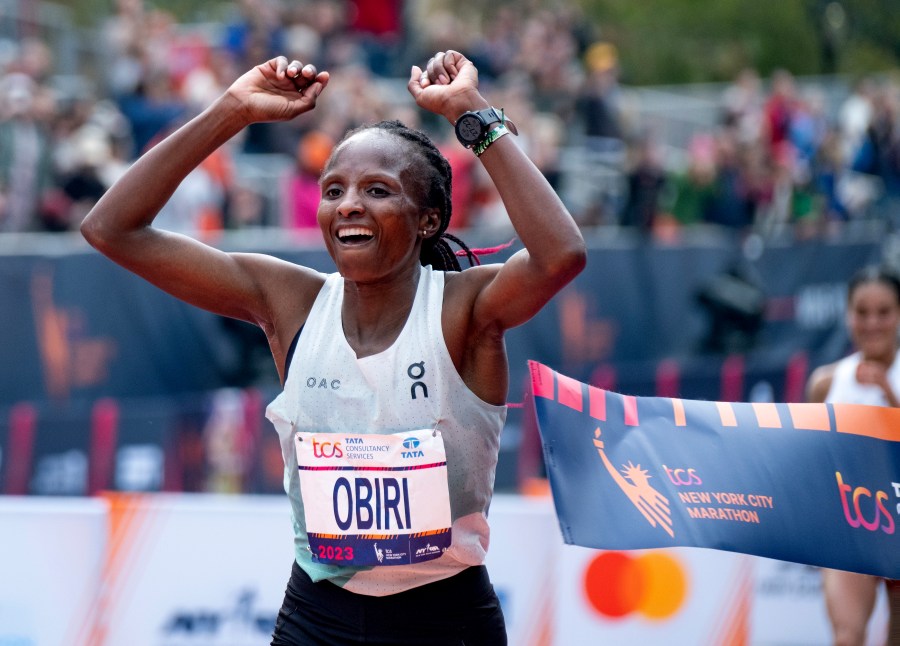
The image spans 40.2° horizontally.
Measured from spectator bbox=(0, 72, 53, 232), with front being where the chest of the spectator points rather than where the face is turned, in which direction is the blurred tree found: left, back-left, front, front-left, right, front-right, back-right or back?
back-left

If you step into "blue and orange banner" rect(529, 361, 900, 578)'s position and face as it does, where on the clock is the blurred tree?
The blurred tree is roughly at 6 o'clock from the blue and orange banner.

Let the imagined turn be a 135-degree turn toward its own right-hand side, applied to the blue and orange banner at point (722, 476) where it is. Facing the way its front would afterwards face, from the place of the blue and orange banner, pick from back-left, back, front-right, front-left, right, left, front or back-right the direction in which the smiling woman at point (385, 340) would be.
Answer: left

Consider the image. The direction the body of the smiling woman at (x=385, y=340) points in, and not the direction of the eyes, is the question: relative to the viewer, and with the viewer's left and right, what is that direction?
facing the viewer and to the left of the viewer

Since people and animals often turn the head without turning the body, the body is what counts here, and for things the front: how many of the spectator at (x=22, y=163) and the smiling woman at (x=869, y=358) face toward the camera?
2

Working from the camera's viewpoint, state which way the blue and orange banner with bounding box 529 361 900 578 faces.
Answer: facing the viewer

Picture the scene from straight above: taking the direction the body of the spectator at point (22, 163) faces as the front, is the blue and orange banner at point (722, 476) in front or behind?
in front

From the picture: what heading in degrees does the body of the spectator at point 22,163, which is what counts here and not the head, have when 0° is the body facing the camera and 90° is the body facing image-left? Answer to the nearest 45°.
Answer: approximately 0°

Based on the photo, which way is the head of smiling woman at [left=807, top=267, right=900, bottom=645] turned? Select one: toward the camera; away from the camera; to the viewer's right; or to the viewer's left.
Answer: toward the camera

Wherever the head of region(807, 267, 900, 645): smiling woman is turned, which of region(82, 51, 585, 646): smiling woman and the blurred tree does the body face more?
the smiling woman

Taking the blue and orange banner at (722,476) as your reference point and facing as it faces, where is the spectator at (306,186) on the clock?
The spectator is roughly at 5 o'clock from the blue and orange banner.

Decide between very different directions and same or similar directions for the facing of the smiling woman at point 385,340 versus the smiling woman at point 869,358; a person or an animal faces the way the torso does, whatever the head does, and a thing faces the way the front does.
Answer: same or similar directions

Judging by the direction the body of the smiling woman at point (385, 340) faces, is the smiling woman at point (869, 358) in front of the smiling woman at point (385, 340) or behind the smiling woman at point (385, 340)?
behind

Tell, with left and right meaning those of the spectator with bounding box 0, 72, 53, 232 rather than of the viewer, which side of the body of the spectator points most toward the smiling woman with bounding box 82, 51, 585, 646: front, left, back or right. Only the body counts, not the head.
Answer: front

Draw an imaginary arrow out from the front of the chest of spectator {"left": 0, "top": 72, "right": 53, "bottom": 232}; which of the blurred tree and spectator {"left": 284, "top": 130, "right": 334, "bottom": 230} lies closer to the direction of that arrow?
the spectator

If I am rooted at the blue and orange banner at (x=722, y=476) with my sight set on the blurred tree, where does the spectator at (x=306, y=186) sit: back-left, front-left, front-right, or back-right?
front-left

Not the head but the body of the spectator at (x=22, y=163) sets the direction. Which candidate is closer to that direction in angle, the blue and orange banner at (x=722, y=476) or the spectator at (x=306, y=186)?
the blue and orange banner

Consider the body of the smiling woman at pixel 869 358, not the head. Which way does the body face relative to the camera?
toward the camera
